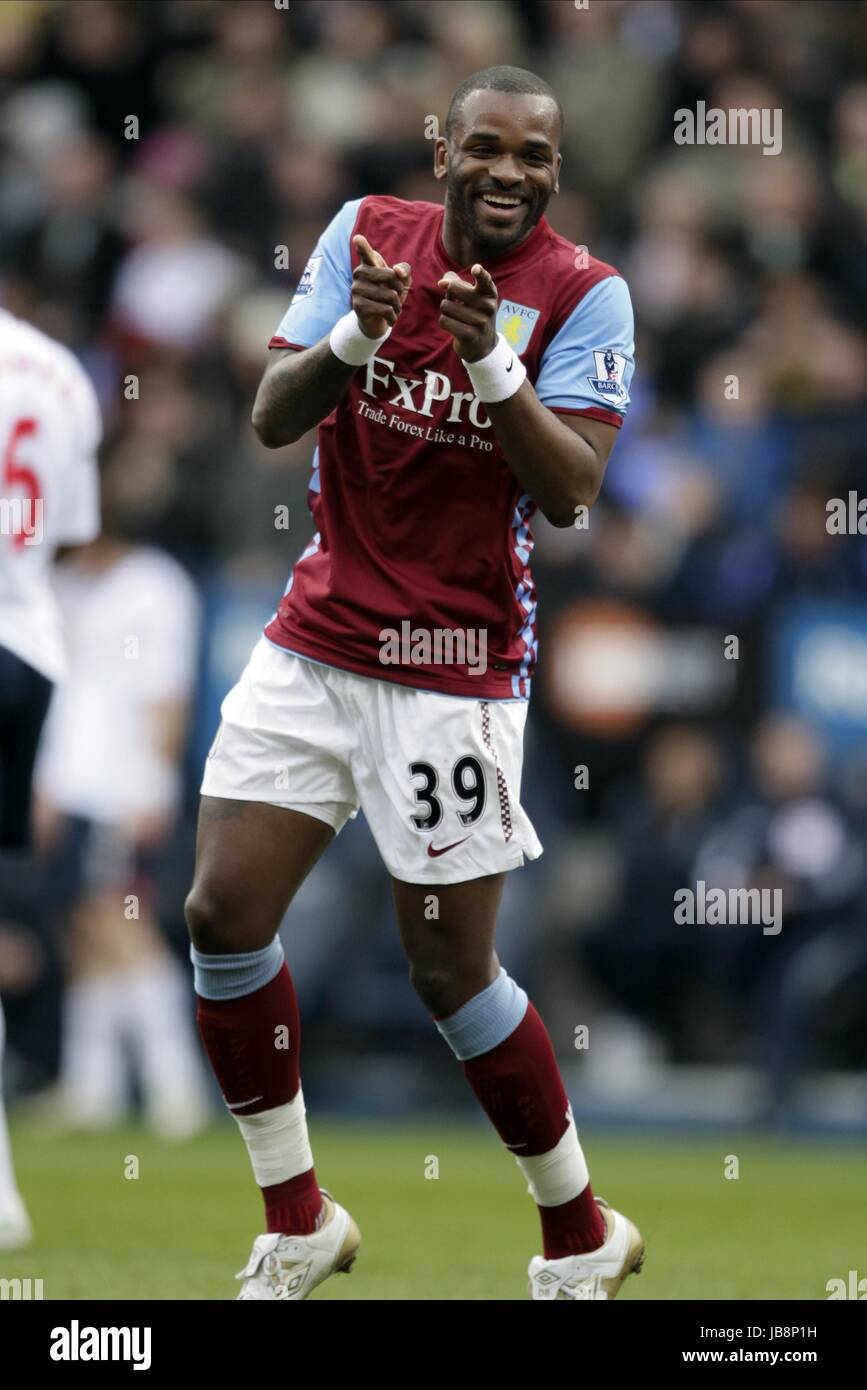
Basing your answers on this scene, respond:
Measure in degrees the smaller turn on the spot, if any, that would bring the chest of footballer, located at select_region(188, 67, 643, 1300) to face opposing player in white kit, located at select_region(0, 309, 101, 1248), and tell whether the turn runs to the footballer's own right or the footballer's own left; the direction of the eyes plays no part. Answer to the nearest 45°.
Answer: approximately 135° to the footballer's own right

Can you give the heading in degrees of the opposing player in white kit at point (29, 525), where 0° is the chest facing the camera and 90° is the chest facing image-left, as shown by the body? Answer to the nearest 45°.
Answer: approximately 180°

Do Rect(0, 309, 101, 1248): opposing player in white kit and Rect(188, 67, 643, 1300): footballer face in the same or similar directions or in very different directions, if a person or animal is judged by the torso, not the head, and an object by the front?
very different directions

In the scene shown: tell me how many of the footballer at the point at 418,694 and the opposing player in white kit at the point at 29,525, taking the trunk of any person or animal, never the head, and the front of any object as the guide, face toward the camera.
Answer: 1

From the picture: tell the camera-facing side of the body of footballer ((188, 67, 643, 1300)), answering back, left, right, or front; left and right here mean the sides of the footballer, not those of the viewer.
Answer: front

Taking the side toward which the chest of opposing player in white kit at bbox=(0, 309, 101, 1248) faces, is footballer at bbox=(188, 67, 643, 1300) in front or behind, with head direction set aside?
behind
